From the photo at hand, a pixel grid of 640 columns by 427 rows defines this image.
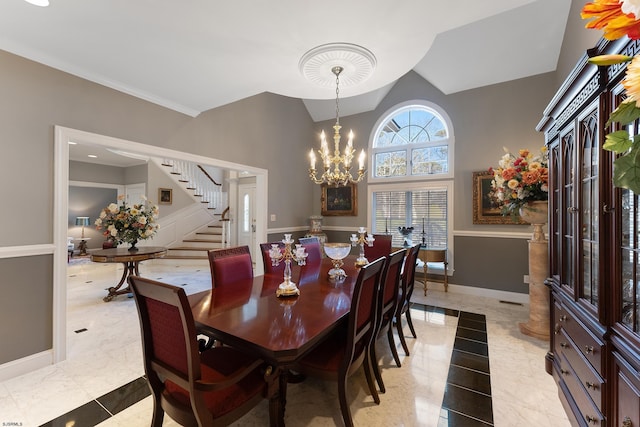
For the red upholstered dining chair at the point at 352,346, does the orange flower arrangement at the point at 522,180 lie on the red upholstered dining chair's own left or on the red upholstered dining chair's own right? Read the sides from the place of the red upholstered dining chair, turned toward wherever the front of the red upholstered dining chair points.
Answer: on the red upholstered dining chair's own right

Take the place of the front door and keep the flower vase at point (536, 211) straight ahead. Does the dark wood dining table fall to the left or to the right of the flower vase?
right

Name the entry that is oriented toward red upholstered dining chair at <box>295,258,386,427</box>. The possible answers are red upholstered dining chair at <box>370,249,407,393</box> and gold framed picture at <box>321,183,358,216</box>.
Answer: the gold framed picture

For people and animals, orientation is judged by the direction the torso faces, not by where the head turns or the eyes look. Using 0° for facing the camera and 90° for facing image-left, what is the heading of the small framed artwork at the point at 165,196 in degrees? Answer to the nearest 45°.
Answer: approximately 0°

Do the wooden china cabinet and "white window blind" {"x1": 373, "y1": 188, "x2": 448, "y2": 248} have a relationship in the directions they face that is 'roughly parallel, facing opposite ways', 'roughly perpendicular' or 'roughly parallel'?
roughly perpendicular

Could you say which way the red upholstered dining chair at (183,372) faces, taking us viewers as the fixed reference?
facing away from the viewer and to the right of the viewer

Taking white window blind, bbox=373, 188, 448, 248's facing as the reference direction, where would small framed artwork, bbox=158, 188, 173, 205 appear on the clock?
The small framed artwork is roughly at 3 o'clock from the white window blind.

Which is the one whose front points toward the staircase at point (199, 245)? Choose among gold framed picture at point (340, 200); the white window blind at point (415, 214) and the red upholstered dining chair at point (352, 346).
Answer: the red upholstered dining chair

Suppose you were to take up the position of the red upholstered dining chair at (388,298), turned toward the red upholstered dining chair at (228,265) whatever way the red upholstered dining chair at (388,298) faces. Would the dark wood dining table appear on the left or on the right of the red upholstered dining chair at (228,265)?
left

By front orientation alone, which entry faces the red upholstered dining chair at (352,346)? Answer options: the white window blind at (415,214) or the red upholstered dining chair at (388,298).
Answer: the white window blind

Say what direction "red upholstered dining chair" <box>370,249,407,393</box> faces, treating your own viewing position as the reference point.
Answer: facing away from the viewer and to the left of the viewer

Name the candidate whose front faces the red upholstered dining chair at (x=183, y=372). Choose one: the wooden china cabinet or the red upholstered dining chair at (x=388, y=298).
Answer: the wooden china cabinet

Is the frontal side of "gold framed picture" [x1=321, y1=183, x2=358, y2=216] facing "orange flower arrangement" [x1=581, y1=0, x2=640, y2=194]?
yes
